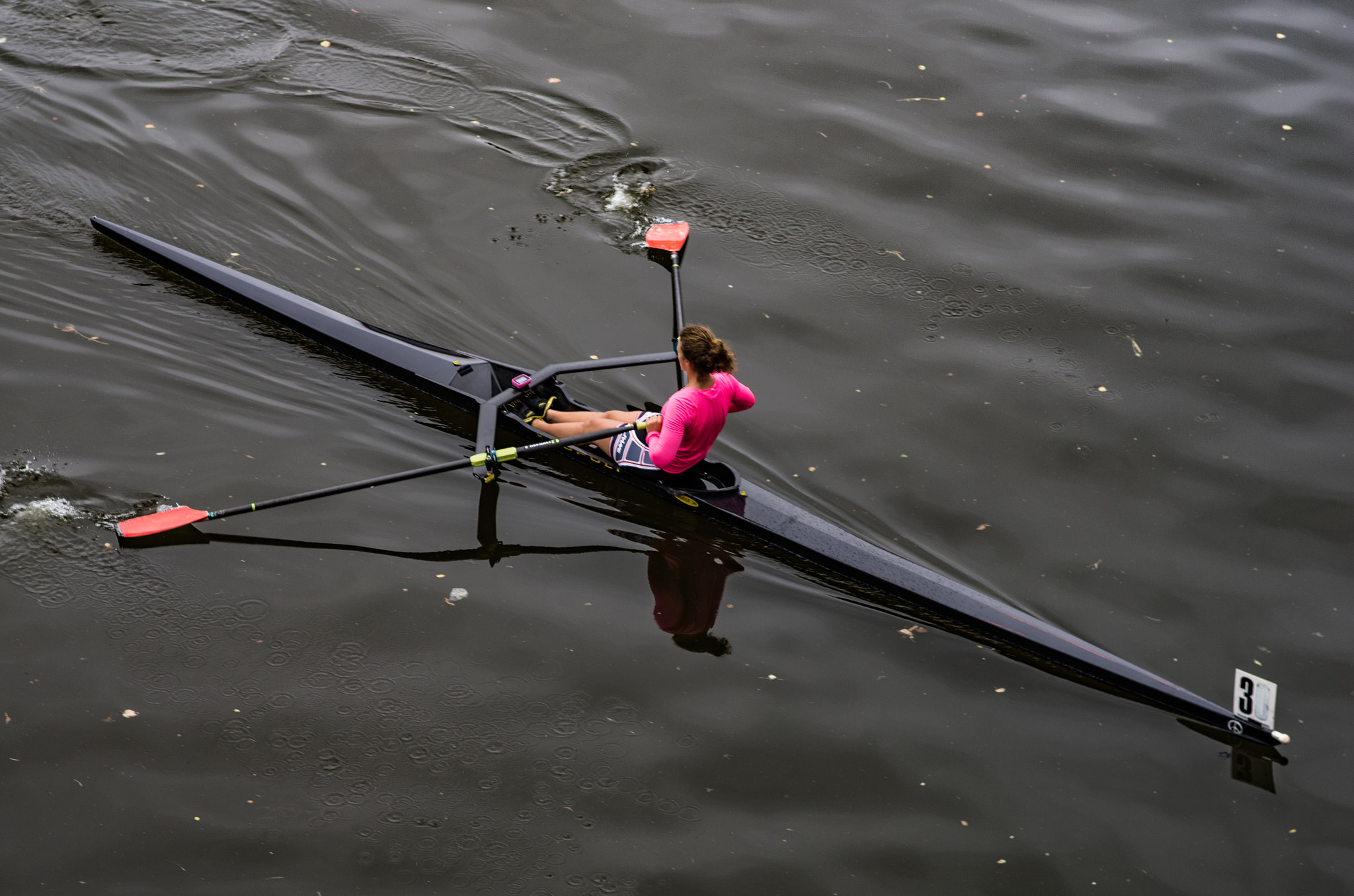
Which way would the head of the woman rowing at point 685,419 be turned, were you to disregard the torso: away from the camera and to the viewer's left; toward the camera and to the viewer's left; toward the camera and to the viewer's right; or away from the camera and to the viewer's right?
away from the camera and to the viewer's left

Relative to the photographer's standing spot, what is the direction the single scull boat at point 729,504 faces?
facing the viewer and to the right of the viewer

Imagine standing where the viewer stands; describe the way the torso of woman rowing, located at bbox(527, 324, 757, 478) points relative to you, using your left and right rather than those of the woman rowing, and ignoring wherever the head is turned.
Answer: facing away from the viewer and to the left of the viewer
